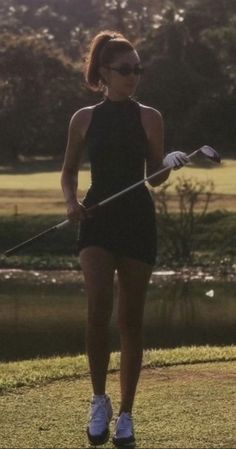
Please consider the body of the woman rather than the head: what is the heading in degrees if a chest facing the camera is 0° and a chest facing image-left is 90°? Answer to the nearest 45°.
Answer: approximately 0°

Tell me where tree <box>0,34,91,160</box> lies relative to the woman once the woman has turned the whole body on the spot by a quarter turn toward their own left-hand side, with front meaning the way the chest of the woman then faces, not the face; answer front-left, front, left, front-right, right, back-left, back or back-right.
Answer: left
